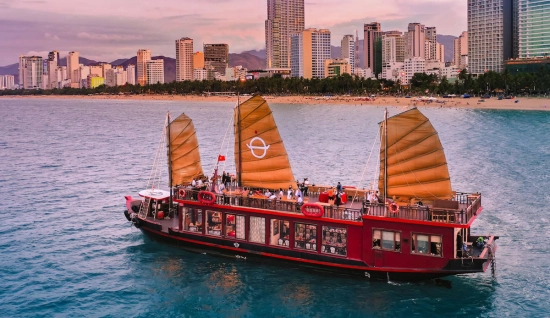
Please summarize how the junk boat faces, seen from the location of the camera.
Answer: facing away from the viewer and to the left of the viewer
